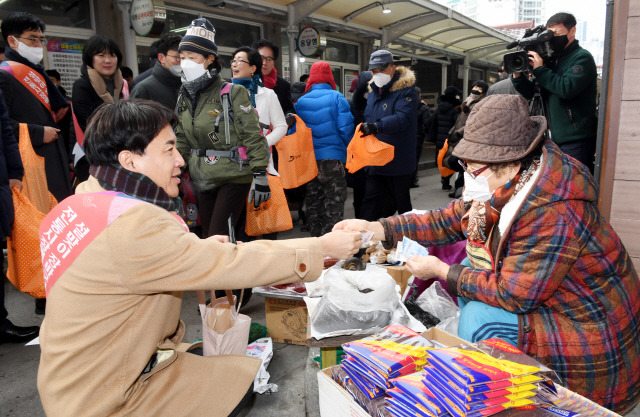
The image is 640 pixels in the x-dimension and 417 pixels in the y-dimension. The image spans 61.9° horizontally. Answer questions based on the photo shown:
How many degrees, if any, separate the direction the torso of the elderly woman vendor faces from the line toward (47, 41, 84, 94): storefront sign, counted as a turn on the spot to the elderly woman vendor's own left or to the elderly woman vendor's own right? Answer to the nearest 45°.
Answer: approximately 45° to the elderly woman vendor's own right

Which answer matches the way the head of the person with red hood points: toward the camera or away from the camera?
away from the camera

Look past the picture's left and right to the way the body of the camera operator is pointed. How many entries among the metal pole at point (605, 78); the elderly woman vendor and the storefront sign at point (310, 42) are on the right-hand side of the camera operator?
1

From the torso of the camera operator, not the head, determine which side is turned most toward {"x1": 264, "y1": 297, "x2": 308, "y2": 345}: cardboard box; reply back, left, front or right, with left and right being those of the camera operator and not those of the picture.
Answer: front

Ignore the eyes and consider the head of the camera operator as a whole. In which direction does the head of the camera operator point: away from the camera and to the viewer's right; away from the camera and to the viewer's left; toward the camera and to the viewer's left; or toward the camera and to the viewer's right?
toward the camera and to the viewer's left

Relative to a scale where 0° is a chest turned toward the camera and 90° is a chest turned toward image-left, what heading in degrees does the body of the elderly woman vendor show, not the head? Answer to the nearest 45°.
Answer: approximately 90°

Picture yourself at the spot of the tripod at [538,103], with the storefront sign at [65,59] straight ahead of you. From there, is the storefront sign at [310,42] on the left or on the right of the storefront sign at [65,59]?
right

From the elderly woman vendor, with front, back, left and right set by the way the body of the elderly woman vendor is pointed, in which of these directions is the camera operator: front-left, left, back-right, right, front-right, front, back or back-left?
right

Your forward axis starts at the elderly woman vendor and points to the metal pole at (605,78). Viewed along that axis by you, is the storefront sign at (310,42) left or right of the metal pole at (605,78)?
left

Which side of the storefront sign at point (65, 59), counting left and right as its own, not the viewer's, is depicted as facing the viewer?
front

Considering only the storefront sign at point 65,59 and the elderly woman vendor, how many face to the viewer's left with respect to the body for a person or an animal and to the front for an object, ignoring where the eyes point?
1

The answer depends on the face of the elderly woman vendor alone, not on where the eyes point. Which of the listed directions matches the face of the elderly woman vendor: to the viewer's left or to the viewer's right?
to the viewer's left

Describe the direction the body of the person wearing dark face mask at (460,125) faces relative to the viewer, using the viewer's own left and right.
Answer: facing the viewer and to the left of the viewer

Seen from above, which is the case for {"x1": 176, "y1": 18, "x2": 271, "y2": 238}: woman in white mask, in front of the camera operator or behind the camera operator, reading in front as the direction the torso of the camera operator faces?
in front
